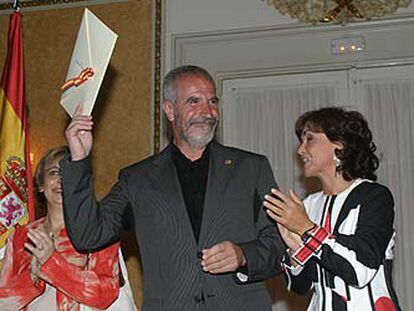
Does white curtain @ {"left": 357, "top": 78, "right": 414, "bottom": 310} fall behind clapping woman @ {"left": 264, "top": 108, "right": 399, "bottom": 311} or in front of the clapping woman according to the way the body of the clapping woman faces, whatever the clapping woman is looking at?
behind

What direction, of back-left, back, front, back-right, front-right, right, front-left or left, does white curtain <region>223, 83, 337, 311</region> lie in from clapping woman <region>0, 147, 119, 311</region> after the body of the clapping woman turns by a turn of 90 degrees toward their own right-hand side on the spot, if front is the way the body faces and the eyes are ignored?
back-right

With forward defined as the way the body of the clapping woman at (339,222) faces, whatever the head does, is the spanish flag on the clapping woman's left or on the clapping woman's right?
on the clapping woman's right

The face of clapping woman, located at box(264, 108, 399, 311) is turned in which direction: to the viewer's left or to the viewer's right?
to the viewer's left

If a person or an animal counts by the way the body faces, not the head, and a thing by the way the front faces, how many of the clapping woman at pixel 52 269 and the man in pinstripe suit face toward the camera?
2

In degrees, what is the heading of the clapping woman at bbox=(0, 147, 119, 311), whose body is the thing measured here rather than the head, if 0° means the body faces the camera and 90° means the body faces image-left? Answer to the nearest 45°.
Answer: approximately 0°

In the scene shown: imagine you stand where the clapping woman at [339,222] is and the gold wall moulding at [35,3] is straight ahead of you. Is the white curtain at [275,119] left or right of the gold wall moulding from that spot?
right

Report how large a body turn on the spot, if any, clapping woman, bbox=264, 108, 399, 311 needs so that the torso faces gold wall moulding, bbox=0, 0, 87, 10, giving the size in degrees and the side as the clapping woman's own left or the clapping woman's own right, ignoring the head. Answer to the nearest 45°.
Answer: approximately 90° to the clapping woman's own right

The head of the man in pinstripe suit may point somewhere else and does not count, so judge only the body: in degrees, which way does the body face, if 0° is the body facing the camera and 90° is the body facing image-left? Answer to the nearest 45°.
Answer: approximately 0°

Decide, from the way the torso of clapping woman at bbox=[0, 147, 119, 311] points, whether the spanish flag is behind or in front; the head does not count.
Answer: behind

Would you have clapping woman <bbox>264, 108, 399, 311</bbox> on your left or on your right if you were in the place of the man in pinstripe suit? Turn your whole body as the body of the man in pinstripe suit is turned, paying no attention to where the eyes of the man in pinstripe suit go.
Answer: on your left

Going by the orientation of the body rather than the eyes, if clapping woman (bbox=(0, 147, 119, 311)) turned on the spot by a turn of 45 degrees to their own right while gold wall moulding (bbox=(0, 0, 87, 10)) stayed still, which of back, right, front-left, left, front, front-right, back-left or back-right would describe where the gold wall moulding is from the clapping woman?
back-right
